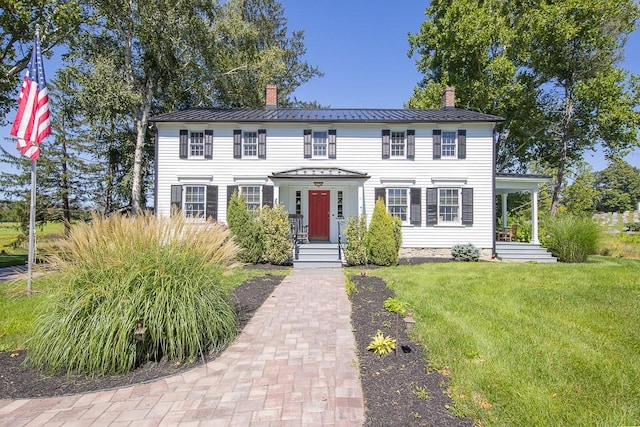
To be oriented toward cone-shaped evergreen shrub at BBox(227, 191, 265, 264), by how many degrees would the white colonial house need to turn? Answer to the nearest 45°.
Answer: approximately 45° to its right

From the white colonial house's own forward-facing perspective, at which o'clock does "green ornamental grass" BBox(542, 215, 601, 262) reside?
The green ornamental grass is roughly at 9 o'clock from the white colonial house.

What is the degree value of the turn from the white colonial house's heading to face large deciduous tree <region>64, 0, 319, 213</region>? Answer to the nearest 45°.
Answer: approximately 90° to its right

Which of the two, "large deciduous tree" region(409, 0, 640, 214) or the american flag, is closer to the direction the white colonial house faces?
the american flag

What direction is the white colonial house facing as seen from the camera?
toward the camera

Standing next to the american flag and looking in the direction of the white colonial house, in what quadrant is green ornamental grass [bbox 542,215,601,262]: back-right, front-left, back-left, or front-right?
front-right

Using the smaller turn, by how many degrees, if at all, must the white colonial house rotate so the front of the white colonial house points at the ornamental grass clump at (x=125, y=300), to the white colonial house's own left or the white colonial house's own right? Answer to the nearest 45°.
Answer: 0° — it already faces it

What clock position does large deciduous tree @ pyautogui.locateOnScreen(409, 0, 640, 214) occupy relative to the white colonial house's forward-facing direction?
The large deciduous tree is roughly at 8 o'clock from the white colonial house.

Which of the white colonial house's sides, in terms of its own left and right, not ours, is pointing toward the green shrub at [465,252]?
left

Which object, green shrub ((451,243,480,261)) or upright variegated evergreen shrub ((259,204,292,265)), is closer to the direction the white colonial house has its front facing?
the upright variegated evergreen shrub
